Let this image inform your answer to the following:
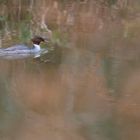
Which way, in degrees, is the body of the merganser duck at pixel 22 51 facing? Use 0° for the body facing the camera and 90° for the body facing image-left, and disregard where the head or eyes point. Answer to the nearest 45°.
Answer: approximately 270°
